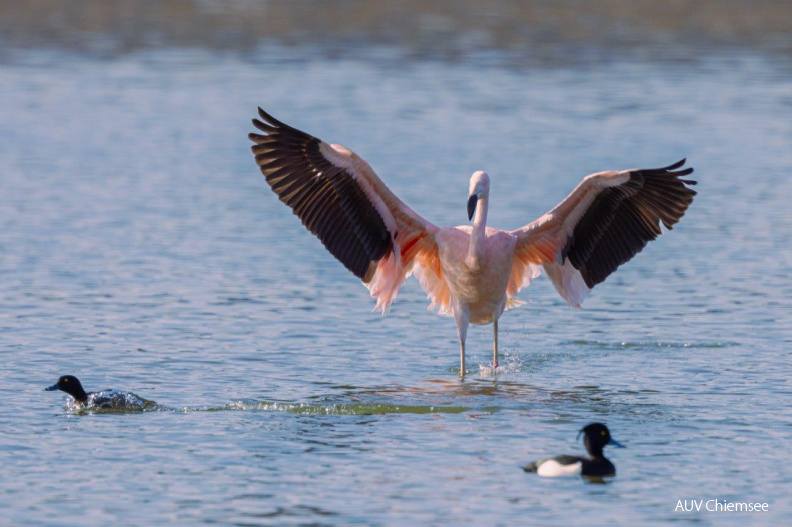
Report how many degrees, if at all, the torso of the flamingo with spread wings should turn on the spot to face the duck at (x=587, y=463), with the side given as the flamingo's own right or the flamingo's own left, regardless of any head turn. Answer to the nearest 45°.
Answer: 0° — it already faces it

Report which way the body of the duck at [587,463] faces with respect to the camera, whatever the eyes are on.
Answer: to the viewer's right

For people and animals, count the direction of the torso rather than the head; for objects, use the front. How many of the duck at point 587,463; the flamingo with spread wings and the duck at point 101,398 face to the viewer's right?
1

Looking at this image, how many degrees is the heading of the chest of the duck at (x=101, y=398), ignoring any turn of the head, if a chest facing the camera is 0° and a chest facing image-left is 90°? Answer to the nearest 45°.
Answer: approximately 90°

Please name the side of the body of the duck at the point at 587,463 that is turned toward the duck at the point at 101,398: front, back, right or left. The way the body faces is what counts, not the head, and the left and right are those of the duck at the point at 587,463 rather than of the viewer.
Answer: back

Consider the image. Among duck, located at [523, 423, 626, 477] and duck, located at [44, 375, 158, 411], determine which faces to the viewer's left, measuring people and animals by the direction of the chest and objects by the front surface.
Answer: duck, located at [44, 375, 158, 411]

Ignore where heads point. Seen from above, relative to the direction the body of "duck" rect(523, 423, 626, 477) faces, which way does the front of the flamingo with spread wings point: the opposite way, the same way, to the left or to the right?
to the right

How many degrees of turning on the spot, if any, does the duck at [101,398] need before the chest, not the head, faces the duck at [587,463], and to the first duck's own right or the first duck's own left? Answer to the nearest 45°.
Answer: approximately 135° to the first duck's own left

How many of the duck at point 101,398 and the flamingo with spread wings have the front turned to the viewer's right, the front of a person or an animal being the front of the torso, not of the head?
0

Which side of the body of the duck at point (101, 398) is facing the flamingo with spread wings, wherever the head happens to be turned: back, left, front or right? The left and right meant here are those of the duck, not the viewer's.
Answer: back

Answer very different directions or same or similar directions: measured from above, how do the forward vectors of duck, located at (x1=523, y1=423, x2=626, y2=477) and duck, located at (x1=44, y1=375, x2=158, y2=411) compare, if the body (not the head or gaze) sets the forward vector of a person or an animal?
very different directions
